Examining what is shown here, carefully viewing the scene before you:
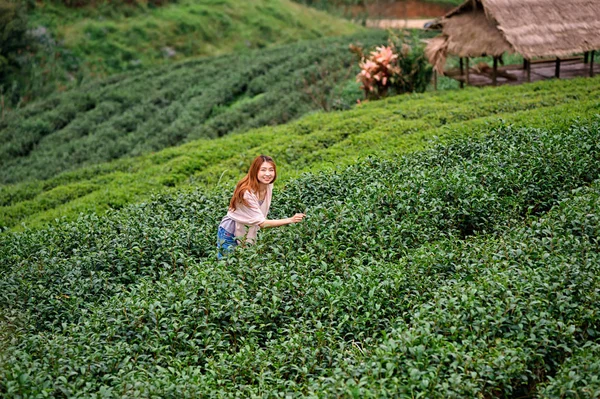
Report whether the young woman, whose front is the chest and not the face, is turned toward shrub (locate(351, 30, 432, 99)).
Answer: no

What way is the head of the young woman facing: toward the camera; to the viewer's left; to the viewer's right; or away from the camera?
toward the camera

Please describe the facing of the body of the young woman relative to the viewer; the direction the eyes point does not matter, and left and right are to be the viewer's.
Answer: facing the viewer and to the right of the viewer

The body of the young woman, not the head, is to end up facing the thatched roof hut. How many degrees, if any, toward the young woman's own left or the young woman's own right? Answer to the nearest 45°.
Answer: approximately 90° to the young woman's own left
